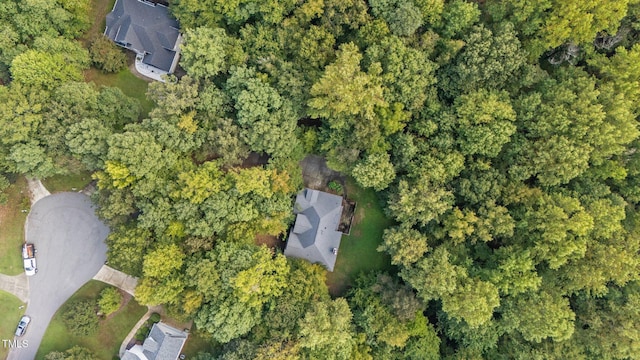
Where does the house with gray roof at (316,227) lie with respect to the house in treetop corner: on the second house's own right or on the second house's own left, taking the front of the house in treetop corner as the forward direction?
on the second house's own left

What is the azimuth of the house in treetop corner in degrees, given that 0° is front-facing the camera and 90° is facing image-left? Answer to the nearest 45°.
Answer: approximately 45°

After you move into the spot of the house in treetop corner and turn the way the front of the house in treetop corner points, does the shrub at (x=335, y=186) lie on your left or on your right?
on your left
